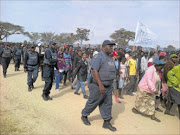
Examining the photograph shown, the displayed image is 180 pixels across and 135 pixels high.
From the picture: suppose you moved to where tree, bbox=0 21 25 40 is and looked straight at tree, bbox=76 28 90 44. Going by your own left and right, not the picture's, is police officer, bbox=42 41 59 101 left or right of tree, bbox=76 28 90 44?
right

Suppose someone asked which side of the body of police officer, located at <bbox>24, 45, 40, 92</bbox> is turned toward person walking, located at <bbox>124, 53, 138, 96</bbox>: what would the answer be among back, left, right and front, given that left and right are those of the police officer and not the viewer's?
left

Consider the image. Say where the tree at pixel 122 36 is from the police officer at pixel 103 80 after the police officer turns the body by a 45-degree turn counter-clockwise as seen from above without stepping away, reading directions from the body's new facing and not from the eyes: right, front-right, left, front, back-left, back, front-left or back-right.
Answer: left

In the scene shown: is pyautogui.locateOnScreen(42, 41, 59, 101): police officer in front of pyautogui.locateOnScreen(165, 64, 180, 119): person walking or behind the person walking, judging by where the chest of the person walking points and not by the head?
behind

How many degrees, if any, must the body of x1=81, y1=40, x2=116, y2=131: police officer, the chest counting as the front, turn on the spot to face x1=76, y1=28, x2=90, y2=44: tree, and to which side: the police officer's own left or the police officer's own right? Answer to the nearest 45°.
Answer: approximately 135° to the police officer's own left

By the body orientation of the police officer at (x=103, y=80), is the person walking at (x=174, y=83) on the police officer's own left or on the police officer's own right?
on the police officer's own left

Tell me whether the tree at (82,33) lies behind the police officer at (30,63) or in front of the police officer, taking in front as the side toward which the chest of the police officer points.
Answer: behind
